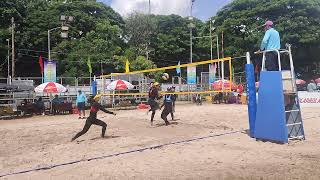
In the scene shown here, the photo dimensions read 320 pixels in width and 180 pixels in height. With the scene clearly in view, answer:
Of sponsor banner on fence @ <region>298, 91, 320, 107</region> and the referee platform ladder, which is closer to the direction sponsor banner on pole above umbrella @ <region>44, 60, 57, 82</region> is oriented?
the referee platform ladder

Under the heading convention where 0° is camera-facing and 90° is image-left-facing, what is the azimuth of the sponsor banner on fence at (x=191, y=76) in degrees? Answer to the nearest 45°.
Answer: approximately 0°

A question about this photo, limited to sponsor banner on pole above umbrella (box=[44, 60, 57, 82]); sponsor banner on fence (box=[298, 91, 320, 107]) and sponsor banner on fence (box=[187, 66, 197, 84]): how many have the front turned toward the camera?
3

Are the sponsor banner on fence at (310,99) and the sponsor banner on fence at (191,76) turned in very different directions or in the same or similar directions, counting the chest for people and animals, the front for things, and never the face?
same or similar directions

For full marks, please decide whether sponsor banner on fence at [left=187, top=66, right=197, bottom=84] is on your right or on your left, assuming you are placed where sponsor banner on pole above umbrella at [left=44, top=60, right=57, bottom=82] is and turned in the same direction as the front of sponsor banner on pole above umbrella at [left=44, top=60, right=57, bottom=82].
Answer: on your left

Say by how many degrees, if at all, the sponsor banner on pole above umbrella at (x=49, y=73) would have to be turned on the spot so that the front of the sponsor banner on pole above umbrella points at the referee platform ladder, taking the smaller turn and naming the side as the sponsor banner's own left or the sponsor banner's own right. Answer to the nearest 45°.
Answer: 0° — it already faces it

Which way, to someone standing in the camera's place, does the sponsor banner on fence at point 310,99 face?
facing the viewer

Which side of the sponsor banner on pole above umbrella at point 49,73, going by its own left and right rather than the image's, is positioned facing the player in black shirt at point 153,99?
front

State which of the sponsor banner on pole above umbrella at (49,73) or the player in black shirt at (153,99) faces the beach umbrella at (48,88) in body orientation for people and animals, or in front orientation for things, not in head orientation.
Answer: the sponsor banner on pole above umbrella

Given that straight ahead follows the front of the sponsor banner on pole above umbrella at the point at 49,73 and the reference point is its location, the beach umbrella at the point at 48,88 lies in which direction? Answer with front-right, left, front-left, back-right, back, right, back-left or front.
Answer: front

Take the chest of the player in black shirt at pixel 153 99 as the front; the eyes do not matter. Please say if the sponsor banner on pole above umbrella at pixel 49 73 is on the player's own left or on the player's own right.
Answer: on the player's own left
